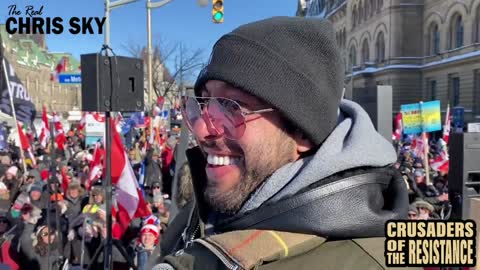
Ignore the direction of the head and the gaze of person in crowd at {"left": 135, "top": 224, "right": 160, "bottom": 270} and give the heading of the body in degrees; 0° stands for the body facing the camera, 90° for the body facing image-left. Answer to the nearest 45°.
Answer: approximately 0°

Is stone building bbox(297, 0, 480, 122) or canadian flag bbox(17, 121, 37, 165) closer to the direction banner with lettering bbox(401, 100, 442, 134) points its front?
the canadian flag

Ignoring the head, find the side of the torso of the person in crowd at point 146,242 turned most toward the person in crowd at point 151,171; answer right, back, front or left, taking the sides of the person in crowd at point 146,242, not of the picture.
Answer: back

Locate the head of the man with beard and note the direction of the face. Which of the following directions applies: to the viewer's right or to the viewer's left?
to the viewer's left

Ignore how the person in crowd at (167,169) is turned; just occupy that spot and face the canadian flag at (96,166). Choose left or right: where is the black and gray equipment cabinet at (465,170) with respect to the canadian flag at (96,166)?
left

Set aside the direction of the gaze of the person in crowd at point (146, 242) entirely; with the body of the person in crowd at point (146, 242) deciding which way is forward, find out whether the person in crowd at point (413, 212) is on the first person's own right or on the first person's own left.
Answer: on the first person's own left

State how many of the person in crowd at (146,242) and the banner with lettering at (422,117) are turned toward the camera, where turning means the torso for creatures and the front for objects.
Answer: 2

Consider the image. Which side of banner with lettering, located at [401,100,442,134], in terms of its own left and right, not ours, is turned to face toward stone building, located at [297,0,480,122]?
back

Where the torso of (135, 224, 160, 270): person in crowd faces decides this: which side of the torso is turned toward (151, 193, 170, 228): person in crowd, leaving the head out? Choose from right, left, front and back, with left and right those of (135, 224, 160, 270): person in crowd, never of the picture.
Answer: back

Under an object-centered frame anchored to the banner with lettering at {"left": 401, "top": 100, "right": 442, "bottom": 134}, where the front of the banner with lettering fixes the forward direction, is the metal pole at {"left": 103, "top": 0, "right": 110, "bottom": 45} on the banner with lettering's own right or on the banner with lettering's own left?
on the banner with lettering's own right

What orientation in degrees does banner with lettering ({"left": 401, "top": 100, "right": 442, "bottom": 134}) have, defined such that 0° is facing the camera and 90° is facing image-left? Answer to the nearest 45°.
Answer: approximately 0°
